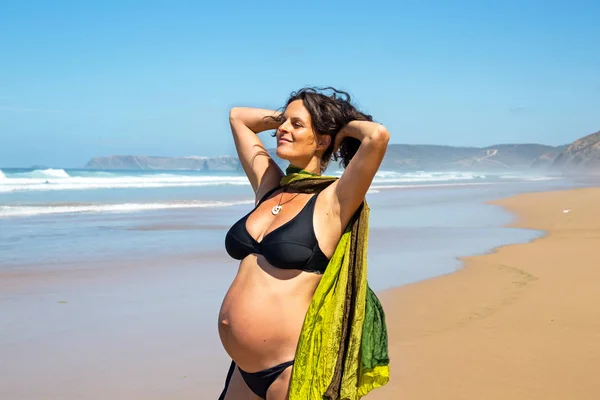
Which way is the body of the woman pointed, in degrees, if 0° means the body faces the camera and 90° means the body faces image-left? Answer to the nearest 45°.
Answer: approximately 45°
